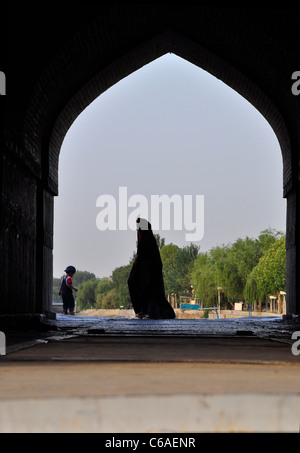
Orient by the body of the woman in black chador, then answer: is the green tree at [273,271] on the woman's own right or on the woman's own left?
on the woman's own right

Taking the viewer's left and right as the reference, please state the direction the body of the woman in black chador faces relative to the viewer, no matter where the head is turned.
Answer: facing to the left of the viewer

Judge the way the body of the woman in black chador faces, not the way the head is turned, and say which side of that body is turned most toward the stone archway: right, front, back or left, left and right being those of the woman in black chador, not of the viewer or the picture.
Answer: left

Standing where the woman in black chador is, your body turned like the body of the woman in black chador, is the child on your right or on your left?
on your right
